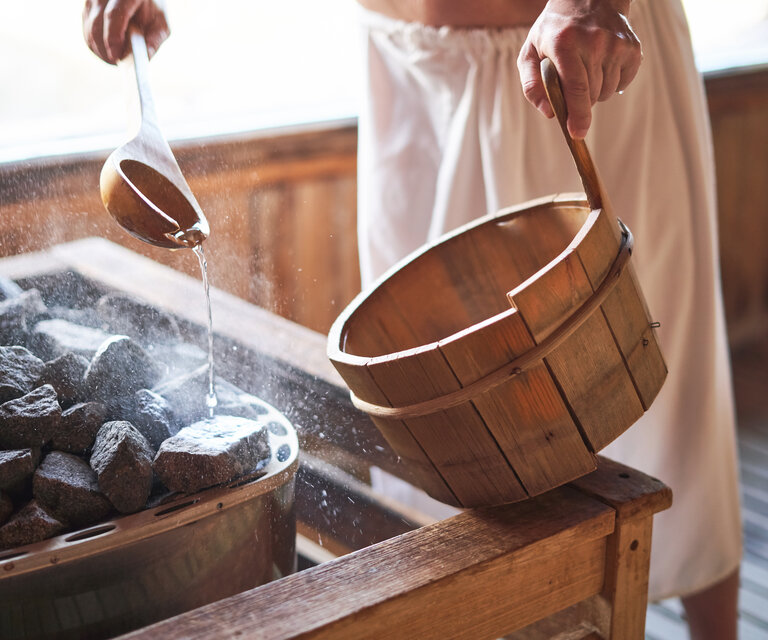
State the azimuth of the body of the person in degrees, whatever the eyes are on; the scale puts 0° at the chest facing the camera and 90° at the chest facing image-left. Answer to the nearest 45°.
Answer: approximately 45°

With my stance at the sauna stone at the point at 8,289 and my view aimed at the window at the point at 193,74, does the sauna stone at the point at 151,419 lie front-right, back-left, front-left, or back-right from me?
back-right

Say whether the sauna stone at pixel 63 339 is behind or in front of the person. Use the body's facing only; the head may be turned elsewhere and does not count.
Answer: in front

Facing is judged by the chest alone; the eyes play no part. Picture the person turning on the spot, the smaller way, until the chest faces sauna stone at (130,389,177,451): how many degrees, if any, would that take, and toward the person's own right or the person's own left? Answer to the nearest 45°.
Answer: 0° — they already face it

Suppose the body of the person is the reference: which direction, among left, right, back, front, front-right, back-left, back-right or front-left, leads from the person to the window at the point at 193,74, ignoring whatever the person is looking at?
right

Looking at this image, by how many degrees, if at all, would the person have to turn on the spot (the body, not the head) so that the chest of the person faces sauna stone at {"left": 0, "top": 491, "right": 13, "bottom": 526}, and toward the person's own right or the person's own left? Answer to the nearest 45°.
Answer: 0° — they already face it

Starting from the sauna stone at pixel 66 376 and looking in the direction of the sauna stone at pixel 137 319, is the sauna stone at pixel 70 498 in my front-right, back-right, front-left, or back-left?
back-right
